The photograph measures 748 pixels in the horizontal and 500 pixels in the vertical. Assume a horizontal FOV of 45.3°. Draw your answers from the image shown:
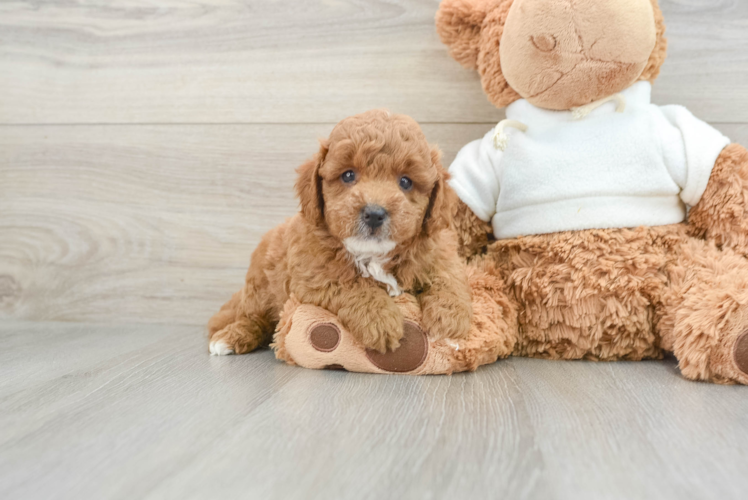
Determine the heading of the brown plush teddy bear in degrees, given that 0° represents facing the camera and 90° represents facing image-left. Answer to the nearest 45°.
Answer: approximately 0°

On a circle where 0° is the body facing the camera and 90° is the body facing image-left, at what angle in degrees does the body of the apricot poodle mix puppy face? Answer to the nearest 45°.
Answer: approximately 315°
